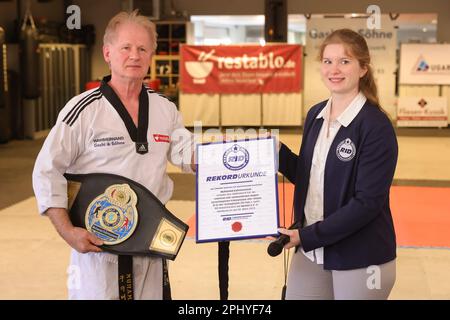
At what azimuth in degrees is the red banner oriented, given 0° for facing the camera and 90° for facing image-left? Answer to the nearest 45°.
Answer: approximately 0°

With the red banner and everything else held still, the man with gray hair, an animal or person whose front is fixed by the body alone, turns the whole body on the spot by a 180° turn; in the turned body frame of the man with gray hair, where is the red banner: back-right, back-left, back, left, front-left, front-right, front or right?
front-right
